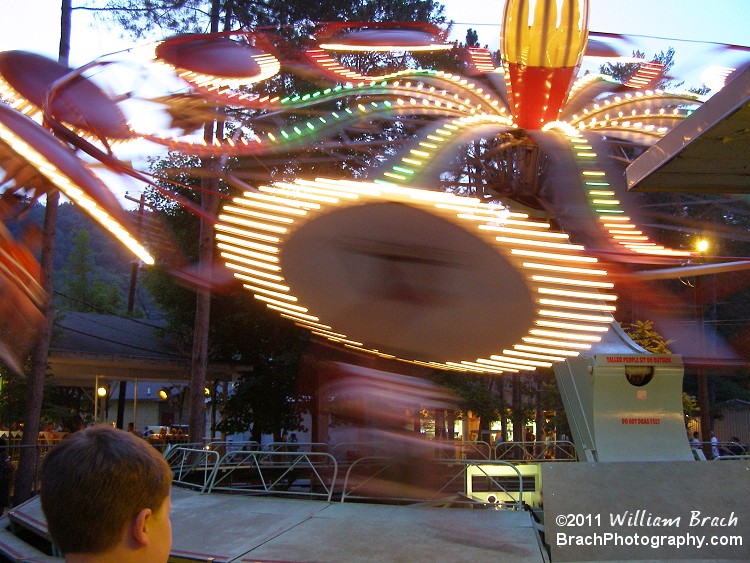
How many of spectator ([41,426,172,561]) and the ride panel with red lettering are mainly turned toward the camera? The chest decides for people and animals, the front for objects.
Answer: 1

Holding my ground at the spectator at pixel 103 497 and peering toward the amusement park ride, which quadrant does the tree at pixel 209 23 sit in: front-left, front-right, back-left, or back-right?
front-left

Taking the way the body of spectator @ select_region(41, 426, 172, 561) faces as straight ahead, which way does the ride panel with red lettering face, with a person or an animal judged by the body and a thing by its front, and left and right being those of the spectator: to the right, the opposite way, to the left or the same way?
the opposite way

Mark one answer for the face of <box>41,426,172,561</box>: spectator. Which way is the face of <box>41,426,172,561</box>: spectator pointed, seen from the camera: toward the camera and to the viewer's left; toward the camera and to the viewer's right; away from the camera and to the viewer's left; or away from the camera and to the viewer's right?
away from the camera and to the viewer's right

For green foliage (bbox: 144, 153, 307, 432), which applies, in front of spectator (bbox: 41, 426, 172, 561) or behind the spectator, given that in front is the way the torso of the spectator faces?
in front

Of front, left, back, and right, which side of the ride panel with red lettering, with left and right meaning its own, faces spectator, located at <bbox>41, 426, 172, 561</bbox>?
front

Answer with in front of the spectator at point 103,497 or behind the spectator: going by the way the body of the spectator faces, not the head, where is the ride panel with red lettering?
in front

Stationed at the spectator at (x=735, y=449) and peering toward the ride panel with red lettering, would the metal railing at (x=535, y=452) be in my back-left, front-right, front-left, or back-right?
front-right

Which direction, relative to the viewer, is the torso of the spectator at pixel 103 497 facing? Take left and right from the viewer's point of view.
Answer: facing away from the viewer and to the right of the viewer

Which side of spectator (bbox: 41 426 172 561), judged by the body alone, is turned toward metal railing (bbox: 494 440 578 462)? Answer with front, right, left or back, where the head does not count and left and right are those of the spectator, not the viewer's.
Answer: front

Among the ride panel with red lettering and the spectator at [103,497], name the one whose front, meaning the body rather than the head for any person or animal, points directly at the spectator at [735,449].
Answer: the spectator at [103,497]

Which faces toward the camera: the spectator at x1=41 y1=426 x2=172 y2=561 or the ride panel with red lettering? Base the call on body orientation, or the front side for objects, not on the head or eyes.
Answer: the ride panel with red lettering

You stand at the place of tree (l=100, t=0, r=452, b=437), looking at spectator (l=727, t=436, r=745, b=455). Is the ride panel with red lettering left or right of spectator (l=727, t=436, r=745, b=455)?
right

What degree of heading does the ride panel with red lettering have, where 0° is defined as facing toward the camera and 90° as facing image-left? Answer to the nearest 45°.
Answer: approximately 0°

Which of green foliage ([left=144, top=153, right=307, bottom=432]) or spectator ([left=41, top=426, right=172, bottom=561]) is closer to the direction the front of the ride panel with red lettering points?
the spectator

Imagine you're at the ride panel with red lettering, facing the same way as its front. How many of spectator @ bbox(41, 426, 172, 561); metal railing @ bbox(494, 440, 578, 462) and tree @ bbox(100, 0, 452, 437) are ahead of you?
1
